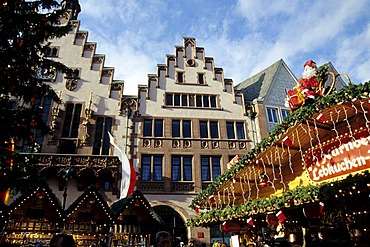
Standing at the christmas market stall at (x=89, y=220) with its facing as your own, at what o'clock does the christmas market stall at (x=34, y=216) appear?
the christmas market stall at (x=34, y=216) is roughly at 3 o'clock from the christmas market stall at (x=89, y=220).

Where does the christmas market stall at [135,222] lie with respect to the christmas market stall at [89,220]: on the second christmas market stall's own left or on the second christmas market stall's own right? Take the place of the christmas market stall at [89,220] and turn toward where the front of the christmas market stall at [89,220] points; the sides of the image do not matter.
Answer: on the second christmas market stall's own left

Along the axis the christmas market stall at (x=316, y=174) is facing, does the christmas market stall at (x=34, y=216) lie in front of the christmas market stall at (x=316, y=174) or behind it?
in front

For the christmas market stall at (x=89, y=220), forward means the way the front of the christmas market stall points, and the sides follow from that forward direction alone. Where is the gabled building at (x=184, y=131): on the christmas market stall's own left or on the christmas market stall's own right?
on the christmas market stall's own left

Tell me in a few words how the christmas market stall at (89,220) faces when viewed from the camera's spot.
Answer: facing the viewer

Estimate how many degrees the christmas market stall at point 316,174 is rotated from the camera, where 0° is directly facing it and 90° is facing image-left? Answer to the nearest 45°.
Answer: approximately 45°

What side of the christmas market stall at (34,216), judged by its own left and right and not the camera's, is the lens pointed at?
front

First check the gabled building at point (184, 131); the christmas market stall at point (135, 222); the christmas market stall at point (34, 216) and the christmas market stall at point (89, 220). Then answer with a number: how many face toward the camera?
4

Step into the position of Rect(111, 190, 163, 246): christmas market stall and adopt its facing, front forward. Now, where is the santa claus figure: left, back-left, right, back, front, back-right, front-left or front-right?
front-left

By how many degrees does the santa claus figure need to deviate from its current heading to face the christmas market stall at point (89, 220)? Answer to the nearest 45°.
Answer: approximately 45° to its right

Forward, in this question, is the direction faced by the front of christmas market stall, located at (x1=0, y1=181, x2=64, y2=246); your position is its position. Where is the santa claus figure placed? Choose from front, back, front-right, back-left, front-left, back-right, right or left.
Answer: front-left

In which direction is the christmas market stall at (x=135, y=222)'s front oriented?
toward the camera

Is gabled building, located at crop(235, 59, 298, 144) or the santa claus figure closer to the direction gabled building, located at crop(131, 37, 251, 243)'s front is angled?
the santa claus figure

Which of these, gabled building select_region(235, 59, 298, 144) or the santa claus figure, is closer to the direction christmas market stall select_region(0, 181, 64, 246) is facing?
the santa claus figure

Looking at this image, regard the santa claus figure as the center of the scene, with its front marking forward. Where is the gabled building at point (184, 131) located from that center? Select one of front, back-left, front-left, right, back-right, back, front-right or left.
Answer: right

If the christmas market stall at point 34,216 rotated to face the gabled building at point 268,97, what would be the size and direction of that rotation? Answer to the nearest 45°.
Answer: approximately 90° to its left
